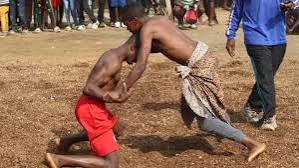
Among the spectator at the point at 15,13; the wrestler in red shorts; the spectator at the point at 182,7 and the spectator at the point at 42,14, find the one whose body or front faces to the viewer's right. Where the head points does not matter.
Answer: the wrestler in red shorts

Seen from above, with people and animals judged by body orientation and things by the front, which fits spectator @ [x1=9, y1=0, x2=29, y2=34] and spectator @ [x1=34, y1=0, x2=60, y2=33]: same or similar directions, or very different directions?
same or similar directions

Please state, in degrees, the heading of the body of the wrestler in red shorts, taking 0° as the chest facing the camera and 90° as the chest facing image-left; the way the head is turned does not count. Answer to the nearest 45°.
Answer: approximately 270°

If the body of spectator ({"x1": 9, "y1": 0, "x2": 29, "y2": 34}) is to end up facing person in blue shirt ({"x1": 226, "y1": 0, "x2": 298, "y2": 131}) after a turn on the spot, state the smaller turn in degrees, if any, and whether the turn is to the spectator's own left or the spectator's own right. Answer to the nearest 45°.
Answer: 0° — they already face them

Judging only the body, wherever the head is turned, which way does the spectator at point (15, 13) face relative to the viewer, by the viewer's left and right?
facing the viewer

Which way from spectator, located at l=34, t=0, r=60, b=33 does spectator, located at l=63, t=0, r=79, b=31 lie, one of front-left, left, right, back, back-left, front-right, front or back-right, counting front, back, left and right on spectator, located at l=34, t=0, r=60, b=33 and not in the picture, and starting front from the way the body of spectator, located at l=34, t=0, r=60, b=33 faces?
left

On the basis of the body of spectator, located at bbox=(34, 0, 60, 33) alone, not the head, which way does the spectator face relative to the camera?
toward the camera

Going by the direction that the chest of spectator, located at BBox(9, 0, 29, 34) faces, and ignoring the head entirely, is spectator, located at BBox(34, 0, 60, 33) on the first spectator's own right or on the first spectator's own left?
on the first spectator's own left

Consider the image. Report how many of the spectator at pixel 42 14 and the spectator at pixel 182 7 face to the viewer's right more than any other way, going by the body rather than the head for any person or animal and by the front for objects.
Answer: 0

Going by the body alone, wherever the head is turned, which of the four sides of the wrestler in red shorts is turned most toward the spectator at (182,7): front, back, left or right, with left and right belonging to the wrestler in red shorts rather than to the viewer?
left

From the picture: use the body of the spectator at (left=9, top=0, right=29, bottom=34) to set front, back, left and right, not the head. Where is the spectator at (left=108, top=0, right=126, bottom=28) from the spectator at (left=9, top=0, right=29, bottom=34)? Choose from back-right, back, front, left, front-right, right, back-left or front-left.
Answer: left

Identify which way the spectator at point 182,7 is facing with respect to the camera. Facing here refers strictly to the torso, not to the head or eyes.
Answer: toward the camera

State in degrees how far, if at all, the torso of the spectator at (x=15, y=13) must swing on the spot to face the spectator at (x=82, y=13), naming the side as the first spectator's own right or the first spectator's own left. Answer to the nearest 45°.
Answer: approximately 90° to the first spectator's own left

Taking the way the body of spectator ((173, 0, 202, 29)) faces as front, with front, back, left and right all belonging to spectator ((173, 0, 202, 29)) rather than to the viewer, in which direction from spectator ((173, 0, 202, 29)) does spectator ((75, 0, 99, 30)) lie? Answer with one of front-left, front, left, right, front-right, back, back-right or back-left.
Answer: right

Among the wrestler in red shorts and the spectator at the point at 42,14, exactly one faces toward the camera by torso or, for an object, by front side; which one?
the spectator

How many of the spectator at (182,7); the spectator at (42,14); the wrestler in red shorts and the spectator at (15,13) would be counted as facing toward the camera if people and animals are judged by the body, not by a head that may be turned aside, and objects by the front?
3

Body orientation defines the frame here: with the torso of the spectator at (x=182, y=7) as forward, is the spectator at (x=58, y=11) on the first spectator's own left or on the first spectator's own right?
on the first spectator's own right

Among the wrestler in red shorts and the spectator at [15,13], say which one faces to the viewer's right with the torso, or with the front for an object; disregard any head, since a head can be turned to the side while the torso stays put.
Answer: the wrestler in red shorts
